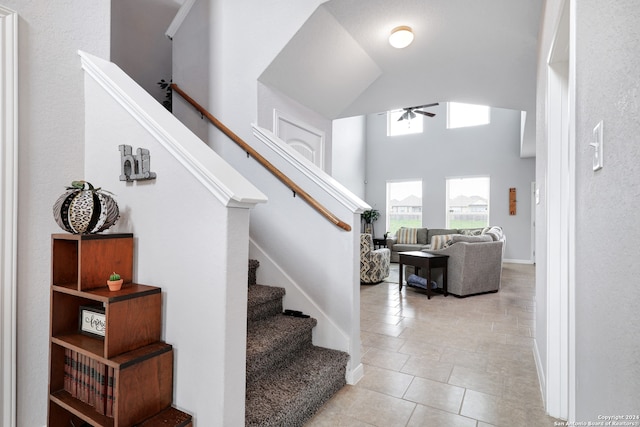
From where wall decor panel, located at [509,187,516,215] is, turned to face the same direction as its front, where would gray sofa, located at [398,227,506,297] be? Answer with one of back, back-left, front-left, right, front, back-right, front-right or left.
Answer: front

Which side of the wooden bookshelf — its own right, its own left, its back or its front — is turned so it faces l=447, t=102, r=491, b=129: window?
back

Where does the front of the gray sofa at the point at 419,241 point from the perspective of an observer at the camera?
facing the viewer

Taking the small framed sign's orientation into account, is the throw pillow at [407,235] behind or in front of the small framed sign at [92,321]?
behind

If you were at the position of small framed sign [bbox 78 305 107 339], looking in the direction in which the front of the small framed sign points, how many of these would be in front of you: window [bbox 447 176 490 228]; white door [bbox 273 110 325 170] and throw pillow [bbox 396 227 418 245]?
0

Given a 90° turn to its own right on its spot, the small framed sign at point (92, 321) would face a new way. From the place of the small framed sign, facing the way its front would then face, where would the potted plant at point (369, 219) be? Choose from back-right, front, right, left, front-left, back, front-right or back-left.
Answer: right

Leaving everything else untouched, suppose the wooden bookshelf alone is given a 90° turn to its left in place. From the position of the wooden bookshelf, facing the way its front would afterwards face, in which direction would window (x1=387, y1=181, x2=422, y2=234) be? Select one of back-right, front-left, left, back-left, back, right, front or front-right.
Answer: left

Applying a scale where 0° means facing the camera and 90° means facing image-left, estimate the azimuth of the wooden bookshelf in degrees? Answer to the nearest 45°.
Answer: approximately 45°

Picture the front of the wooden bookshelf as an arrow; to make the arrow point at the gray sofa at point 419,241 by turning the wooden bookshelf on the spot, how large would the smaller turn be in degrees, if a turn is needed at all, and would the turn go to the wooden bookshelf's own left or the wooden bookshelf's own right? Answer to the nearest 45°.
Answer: approximately 180°

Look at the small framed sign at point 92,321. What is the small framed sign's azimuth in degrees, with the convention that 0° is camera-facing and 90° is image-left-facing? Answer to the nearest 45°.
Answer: approximately 45°

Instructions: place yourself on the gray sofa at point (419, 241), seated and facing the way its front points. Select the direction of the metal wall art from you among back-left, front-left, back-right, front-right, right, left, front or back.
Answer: front

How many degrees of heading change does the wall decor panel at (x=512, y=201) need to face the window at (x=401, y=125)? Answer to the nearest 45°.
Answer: approximately 90° to its right

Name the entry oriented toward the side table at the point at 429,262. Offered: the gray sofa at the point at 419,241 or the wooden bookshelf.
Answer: the gray sofa

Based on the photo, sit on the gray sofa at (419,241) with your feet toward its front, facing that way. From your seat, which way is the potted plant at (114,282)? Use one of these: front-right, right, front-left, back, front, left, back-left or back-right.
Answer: front
